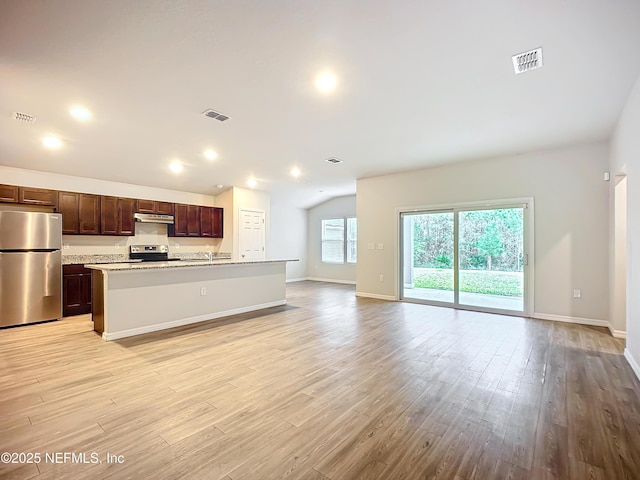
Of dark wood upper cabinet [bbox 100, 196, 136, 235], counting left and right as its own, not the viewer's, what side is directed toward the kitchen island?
front

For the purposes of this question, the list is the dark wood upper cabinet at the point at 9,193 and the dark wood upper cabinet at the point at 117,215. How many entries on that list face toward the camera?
2

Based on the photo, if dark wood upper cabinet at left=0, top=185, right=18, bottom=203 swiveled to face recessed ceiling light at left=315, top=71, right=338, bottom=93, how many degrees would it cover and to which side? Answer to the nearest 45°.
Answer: approximately 45° to its left

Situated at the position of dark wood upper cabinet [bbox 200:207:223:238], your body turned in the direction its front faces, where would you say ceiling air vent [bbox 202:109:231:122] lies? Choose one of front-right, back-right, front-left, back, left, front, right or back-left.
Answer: front-right

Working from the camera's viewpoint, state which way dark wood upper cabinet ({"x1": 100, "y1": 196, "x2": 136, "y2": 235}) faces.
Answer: facing the viewer

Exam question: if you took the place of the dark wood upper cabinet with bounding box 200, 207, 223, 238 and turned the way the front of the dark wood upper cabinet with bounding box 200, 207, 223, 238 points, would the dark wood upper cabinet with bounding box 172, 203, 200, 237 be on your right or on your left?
on your right

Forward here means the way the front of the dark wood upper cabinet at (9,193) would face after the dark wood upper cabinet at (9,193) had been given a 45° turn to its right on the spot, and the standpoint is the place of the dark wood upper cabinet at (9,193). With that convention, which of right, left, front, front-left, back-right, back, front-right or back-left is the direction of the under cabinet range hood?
back-left

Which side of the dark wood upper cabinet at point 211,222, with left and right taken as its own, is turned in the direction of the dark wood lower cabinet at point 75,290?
right

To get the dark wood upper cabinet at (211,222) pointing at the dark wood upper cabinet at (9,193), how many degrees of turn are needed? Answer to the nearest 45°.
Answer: approximately 90° to its right

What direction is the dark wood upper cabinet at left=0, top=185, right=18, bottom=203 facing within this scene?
toward the camera

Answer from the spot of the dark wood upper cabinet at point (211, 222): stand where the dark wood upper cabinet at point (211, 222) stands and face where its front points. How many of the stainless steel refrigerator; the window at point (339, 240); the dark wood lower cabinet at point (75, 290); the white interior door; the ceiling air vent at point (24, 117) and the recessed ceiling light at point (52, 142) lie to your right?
4

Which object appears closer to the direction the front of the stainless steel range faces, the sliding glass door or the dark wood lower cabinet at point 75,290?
the sliding glass door

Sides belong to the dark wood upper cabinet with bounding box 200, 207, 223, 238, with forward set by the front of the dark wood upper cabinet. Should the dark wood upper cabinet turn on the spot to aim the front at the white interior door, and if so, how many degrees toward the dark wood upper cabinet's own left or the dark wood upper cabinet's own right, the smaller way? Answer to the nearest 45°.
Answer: approximately 45° to the dark wood upper cabinet's own left

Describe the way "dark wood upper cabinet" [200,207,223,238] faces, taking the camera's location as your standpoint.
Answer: facing the viewer and to the right of the viewer

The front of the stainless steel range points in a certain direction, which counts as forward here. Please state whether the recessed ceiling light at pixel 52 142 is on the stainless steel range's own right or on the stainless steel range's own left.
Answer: on the stainless steel range's own right

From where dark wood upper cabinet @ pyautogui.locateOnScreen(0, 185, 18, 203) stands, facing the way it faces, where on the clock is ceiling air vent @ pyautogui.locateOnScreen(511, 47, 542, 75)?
The ceiling air vent is roughly at 11 o'clock from the dark wood upper cabinet.

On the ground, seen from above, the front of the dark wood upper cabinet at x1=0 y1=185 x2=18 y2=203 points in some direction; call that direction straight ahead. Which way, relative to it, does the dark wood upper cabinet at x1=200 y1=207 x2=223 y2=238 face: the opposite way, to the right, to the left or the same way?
the same way

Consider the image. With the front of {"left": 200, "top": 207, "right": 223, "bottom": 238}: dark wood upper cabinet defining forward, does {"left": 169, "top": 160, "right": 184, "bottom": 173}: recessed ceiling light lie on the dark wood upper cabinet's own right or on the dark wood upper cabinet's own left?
on the dark wood upper cabinet's own right

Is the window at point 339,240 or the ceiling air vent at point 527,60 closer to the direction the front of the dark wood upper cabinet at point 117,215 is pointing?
the ceiling air vent

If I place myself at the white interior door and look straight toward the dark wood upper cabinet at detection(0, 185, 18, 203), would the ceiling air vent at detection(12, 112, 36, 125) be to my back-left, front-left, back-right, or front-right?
front-left
